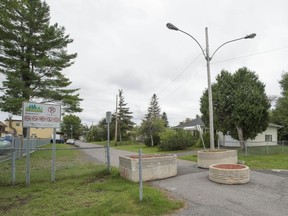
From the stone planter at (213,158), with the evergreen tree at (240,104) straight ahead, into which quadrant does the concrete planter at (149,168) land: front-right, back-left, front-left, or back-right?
back-left

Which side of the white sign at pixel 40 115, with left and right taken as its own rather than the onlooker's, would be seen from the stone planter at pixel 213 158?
left

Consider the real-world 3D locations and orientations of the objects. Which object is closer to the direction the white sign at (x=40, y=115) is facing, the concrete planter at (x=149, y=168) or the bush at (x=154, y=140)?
the concrete planter

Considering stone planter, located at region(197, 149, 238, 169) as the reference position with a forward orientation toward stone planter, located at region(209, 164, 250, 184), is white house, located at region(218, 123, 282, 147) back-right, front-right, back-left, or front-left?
back-left

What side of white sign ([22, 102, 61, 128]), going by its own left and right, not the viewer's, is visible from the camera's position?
front

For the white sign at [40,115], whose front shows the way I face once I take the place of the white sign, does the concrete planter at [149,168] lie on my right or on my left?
on my left

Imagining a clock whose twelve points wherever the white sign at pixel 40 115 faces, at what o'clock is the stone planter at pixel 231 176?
The stone planter is roughly at 10 o'clock from the white sign.

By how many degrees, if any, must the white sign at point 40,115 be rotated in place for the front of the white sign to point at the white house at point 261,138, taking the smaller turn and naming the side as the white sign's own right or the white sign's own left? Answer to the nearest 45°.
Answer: approximately 135° to the white sign's own left

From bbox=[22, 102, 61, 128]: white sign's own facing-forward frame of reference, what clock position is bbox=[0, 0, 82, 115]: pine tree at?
The pine tree is roughly at 6 o'clock from the white sign.
